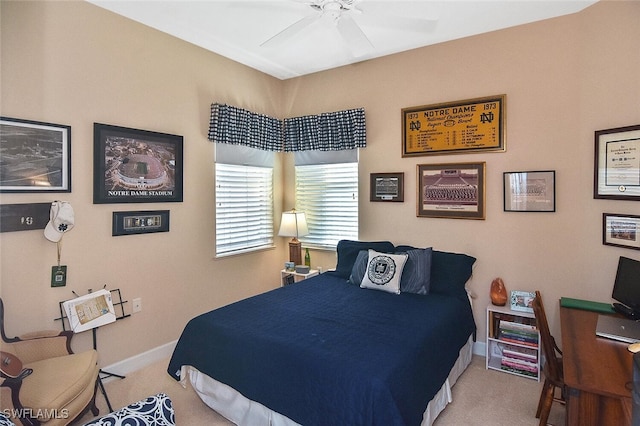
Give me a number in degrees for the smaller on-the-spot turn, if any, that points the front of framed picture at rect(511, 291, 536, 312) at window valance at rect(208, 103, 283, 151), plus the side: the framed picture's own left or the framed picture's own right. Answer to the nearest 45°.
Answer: approximately 90° to the framed picture's own right

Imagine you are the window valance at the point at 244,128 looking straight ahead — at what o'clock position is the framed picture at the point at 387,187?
The framed picture is roughly at 11 o'clock from the window valance.

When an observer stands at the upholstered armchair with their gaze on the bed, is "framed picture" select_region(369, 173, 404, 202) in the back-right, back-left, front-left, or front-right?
front-left

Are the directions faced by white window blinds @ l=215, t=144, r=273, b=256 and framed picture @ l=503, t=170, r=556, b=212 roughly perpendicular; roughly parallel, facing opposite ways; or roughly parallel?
roughly perpendicular

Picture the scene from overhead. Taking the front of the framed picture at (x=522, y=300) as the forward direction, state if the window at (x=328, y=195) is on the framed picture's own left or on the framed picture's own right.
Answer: on the framed picture's own right

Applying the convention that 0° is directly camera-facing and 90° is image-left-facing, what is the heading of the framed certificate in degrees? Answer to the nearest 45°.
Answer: approximately 45°

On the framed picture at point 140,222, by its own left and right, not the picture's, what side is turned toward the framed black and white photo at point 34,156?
right

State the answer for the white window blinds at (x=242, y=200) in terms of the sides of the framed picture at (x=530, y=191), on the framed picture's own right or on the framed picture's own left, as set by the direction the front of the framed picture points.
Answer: on the framed picture's own right

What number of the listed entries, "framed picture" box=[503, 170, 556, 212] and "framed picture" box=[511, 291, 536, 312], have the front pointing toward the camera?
2

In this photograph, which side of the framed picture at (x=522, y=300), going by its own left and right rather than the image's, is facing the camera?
front

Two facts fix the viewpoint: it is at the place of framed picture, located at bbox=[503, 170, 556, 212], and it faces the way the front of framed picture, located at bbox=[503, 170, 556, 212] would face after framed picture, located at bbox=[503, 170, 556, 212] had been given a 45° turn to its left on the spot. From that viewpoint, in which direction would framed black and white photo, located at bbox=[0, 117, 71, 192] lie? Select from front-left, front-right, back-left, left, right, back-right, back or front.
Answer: right

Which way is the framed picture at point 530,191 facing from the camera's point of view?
toward the camera

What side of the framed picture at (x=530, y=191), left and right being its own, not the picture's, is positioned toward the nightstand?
right

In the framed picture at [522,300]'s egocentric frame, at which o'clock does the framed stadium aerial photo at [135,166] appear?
The framed stadium aerial photo is roughly at 2 o'clock from the framed picture.

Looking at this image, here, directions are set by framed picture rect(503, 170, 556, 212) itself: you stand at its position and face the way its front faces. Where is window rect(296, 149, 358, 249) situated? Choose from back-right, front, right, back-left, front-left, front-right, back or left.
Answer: right

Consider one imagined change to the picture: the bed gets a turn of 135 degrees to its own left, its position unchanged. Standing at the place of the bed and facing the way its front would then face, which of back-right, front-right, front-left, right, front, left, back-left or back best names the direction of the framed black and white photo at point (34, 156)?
back

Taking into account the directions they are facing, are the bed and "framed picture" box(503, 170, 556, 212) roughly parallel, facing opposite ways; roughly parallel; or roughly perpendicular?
roughly parallel

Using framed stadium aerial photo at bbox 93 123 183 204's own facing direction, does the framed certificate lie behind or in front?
in front

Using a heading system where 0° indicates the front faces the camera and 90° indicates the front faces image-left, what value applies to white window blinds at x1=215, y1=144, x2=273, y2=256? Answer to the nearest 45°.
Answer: approximately 315°

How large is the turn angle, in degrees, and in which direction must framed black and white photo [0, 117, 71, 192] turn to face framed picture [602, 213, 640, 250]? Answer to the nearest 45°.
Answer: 0° — it already faces it
